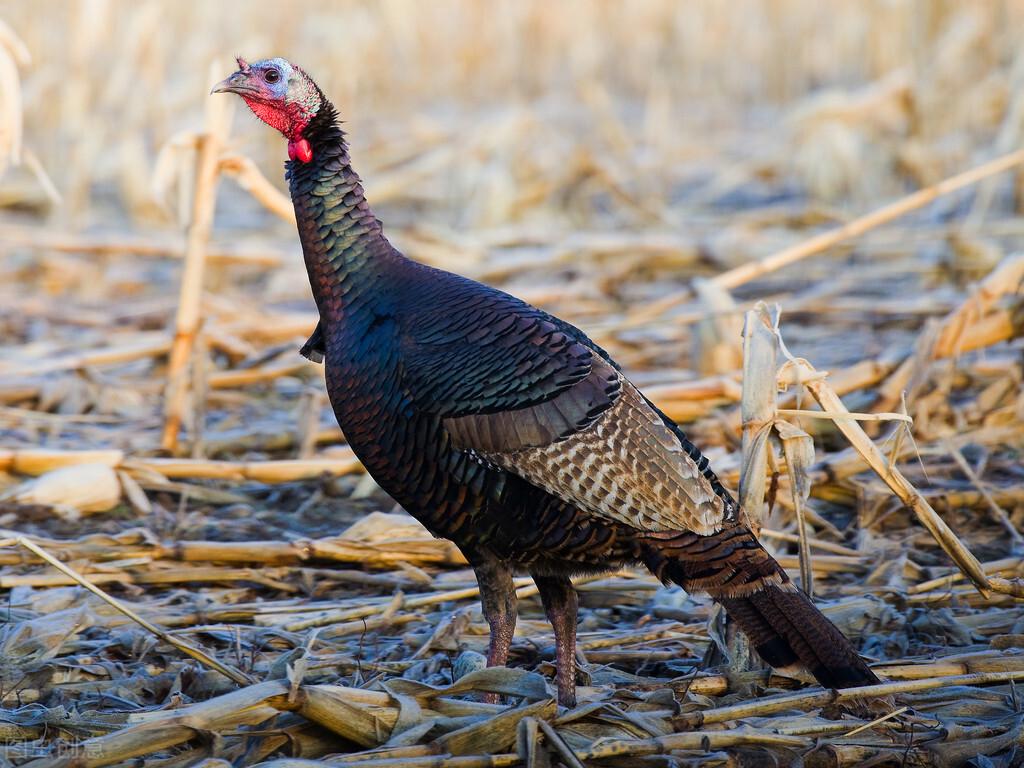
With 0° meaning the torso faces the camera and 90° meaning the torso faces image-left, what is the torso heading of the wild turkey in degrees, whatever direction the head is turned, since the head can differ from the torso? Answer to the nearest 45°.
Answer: approximately 90°
